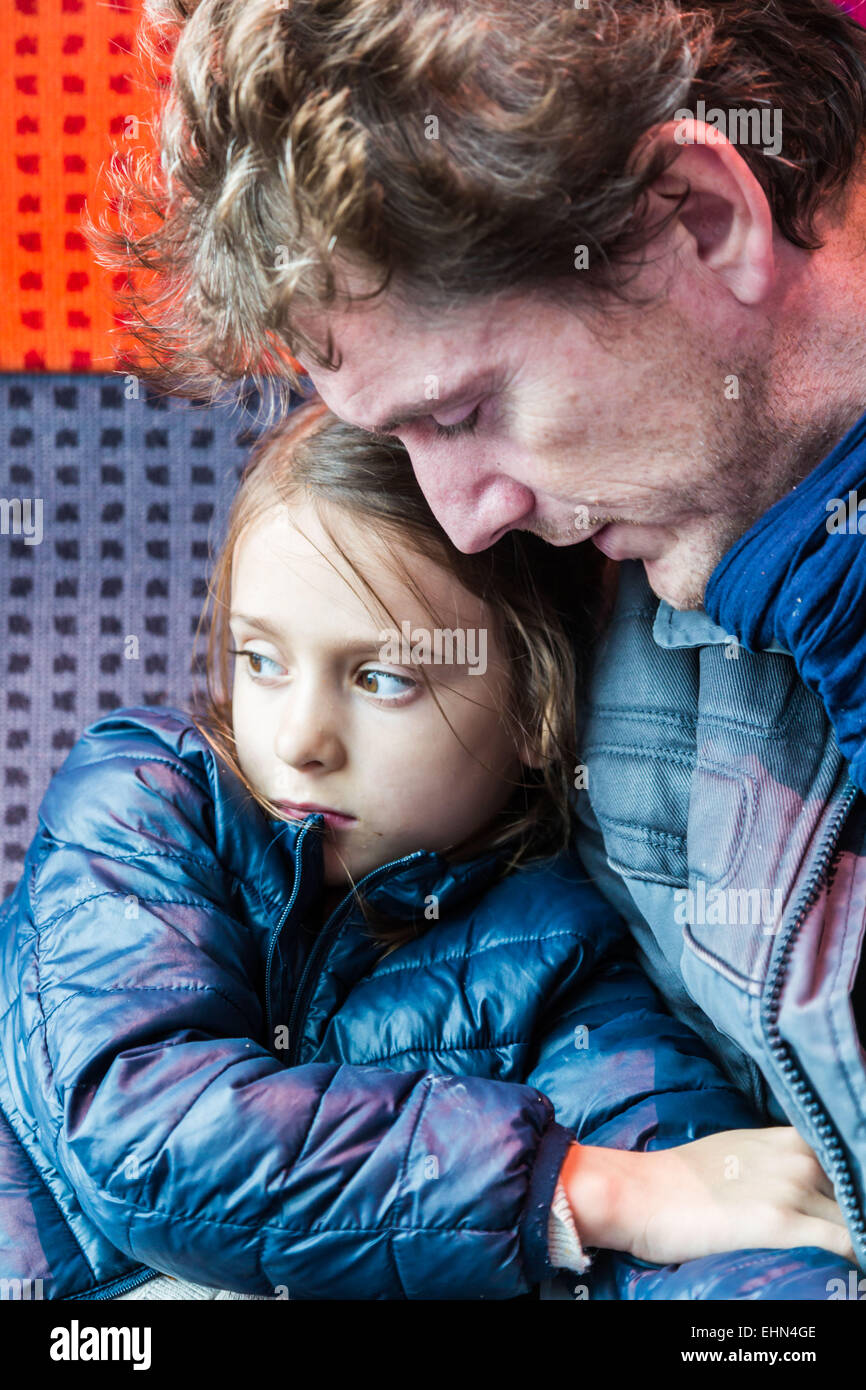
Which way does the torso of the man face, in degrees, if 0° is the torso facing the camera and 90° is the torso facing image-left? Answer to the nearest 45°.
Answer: approximately 45°
